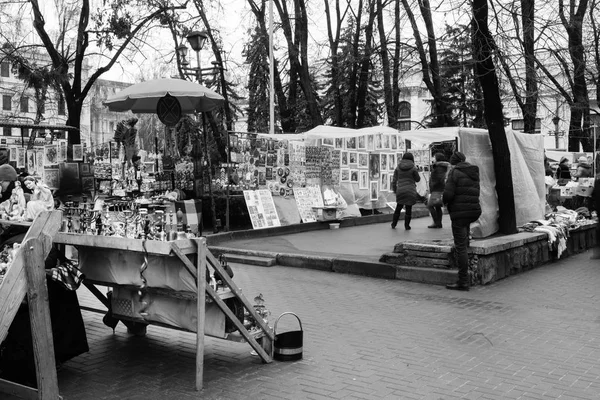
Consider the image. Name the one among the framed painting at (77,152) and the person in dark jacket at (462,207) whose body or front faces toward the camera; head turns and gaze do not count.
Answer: the framed painting

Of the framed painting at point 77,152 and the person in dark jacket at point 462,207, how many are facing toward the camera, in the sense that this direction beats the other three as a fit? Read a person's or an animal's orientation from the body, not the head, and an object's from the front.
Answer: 1

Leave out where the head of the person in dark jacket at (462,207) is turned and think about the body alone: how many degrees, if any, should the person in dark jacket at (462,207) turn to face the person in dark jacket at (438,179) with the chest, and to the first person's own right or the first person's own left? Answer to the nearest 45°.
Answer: approximately 45° to the first person's own right

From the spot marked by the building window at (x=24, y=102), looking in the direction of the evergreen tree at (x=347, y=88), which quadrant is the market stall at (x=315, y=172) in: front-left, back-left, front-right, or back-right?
front-right

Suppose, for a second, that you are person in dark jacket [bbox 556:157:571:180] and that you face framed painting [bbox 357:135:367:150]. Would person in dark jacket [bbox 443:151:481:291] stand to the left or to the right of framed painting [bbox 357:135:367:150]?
left

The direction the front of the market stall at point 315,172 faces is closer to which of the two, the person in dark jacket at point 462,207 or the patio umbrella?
the person in dark jacket

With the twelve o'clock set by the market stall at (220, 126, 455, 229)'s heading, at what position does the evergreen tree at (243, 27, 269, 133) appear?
The evergreen tree is roughly at 7 o'clock from the market stall.

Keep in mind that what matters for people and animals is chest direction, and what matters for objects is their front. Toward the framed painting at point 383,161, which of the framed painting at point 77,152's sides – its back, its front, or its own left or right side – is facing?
left

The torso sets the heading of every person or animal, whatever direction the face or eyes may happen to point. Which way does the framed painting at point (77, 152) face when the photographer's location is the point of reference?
facing the viewer

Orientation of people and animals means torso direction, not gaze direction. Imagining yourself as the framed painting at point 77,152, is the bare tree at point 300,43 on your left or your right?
on your left

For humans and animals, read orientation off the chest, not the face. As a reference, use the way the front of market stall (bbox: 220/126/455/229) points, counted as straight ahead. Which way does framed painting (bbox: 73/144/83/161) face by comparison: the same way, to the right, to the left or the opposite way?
the same way

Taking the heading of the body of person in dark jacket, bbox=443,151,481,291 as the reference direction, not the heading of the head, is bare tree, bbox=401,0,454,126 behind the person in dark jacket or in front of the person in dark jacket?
in front

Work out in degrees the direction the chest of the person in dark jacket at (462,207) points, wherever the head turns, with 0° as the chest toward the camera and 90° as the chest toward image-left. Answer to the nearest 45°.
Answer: approximately 135°

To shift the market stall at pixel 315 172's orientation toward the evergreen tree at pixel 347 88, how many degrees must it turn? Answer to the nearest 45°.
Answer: approximately 135° to its left

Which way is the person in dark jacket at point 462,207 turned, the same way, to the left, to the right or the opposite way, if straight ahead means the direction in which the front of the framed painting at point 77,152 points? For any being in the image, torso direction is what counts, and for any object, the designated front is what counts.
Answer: the opposite way

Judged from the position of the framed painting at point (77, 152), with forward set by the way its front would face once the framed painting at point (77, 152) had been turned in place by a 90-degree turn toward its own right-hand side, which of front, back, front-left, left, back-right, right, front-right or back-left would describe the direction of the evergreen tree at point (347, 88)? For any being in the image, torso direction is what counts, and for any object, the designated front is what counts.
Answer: back-right
